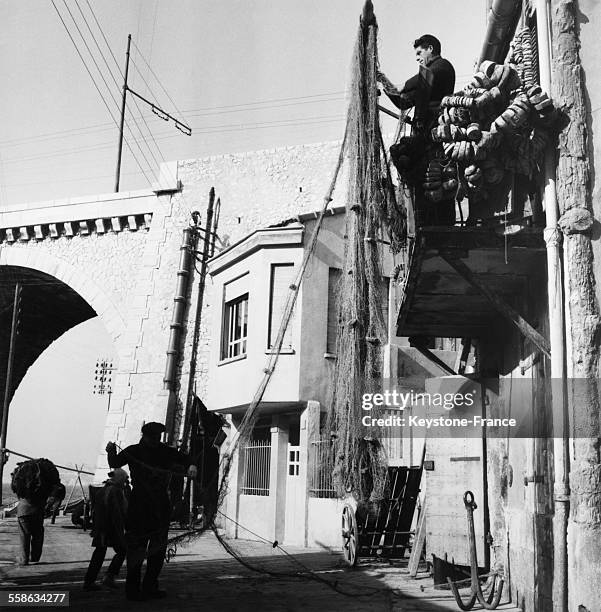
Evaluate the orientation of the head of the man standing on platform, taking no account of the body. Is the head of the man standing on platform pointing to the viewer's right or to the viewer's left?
to the viewer's left

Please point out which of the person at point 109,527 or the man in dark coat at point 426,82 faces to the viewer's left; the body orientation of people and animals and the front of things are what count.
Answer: the man in dark coat

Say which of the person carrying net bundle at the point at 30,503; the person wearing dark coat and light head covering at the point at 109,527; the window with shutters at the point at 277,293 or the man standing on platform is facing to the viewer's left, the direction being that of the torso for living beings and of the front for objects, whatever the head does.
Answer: the man standing on platform

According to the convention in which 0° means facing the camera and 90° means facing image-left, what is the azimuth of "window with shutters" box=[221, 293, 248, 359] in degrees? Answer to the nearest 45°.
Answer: approximately 45°

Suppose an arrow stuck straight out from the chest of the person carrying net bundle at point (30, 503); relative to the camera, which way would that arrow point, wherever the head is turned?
away from the camera

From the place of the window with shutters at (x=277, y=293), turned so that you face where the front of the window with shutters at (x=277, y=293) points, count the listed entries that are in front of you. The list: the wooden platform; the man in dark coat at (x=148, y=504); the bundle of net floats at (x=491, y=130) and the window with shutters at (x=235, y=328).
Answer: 3

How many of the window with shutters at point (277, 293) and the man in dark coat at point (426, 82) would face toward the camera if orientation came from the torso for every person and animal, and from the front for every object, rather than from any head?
1

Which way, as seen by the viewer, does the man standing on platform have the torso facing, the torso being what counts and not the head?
to the viewer's left

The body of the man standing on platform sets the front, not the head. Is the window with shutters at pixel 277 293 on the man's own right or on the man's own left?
on the man's own right

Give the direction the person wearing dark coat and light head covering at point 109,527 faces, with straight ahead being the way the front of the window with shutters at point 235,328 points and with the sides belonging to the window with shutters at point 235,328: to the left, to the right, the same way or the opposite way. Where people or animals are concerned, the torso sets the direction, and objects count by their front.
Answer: the opposite way
